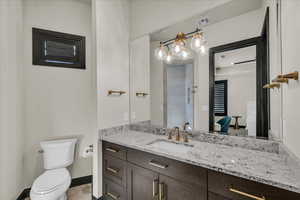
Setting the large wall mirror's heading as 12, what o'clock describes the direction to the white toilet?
The white toilet is roughly at 1 o'clock from the large wall mirror.

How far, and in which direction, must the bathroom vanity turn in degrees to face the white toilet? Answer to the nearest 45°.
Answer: approximately 45° to its right

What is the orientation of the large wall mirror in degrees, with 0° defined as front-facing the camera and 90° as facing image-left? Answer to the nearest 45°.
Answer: approximately 45°
